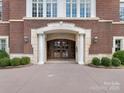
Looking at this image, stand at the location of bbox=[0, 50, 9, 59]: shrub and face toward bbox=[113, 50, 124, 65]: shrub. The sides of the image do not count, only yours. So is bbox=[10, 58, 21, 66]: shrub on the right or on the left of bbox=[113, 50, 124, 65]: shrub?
right

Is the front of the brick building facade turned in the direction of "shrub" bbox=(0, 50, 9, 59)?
no

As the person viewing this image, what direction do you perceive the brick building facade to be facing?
facing the viewer

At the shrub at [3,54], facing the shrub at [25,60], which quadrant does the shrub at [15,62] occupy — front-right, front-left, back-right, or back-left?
front-right

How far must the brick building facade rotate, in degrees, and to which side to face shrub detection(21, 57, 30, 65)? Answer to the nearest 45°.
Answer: approximately 45° to its right

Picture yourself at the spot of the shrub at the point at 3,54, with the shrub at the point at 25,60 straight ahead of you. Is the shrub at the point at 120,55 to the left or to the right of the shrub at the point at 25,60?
left

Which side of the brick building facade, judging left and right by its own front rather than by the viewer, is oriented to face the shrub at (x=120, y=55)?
left
